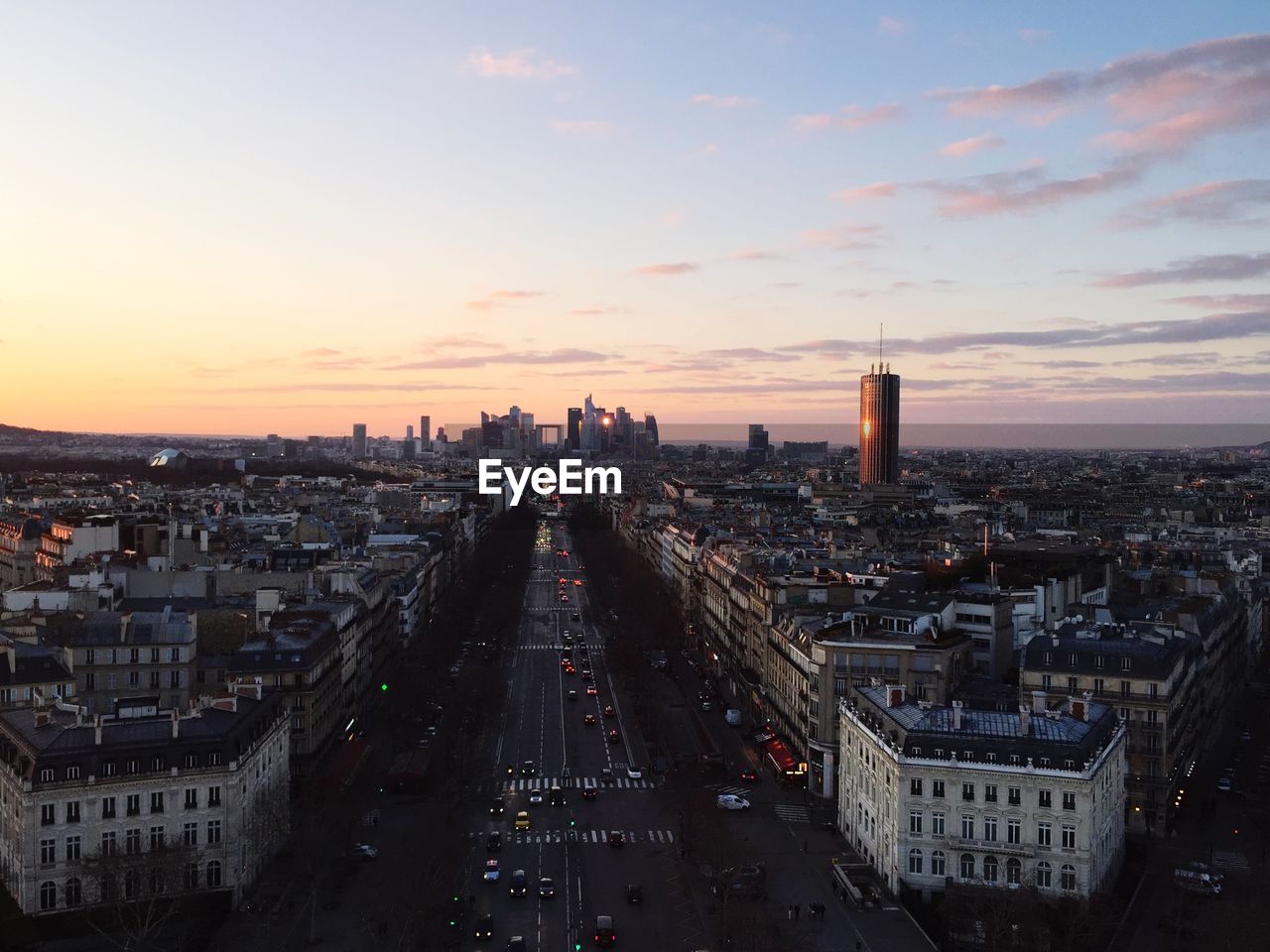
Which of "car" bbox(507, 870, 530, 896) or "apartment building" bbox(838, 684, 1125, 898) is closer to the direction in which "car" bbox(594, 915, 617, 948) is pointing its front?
the car

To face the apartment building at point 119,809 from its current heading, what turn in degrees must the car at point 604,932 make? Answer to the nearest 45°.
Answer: approximately 90° to its left

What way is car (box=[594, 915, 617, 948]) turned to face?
away from the camera

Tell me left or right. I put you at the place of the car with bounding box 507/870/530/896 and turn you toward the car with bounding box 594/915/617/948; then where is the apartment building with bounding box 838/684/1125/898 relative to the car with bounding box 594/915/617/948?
left

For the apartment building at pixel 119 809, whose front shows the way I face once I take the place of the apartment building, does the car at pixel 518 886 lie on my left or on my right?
on my left

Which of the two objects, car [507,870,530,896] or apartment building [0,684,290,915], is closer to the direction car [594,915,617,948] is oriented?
the car

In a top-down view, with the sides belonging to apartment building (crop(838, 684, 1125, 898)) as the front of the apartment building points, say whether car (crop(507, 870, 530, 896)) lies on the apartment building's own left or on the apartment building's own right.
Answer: on the apartment building's own right

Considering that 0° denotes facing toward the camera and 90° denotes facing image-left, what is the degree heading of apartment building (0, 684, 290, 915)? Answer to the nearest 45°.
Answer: approximately 0°

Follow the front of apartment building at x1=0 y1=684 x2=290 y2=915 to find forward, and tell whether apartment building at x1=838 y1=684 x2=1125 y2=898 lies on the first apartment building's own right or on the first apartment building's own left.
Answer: on the first apartment building's own left

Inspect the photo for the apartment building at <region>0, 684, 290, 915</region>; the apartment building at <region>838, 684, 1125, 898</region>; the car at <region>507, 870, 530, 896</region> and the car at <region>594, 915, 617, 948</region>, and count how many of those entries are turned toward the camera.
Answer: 3

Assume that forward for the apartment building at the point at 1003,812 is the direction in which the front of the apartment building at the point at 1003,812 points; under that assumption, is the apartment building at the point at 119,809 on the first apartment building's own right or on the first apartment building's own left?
on the first apartment building's own right

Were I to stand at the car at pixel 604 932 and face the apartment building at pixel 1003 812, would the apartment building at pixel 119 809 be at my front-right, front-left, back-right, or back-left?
back-left
